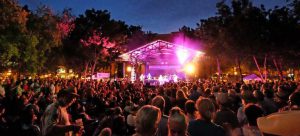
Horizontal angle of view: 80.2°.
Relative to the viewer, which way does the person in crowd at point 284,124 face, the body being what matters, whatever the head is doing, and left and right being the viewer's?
facing away from the viewer

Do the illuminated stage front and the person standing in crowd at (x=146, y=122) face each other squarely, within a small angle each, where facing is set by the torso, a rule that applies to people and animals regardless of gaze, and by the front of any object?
yes

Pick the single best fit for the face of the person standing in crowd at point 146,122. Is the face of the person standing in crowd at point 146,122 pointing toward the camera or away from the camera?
away from the camera

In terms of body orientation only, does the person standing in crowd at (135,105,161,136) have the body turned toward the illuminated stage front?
yes

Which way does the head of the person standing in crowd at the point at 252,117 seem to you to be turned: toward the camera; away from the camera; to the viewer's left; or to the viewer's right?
away from the camera

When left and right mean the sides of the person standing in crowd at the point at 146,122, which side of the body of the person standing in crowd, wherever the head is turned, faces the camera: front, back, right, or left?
back

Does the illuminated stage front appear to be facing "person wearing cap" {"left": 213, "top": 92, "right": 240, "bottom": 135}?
yes

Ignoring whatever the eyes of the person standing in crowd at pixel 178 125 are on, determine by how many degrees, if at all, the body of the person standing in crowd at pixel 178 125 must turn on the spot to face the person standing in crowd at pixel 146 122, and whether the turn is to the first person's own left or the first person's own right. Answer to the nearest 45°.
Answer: approximately 135° to the first person's own left

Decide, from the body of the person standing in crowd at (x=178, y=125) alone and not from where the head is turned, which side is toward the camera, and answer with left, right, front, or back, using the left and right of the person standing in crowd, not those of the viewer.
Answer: back

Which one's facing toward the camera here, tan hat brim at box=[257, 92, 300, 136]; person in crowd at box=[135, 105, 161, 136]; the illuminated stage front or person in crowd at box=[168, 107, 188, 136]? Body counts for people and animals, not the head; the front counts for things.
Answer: the illuminated stage front

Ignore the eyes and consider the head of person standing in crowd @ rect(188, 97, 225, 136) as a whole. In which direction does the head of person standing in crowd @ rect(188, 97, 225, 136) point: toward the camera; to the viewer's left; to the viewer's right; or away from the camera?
away from the camera

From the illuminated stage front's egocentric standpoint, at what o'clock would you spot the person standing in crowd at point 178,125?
The person standing in crowd is roughly at 12 o'clock from the illuminated stage front.
